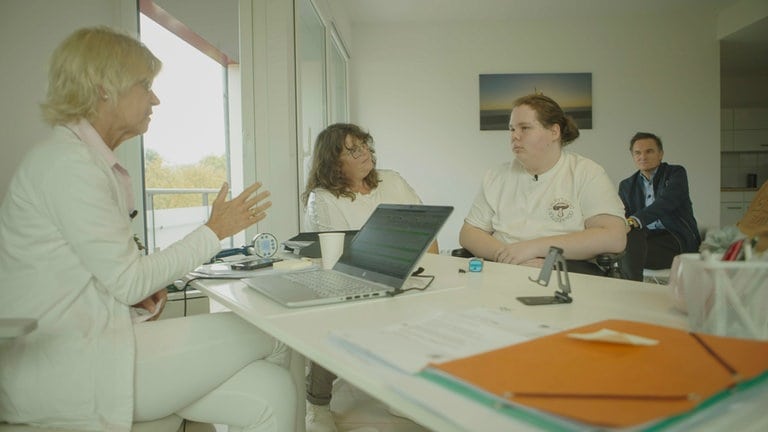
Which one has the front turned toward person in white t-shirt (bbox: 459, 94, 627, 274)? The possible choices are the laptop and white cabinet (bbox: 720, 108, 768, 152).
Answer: the white cabinet

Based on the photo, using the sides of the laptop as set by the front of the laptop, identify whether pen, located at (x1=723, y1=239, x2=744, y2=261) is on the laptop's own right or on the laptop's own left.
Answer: on the laptop's own left

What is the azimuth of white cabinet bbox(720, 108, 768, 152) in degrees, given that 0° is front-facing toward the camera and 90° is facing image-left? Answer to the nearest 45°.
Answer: approximately 0°

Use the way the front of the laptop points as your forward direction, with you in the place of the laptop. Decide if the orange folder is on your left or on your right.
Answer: on your left

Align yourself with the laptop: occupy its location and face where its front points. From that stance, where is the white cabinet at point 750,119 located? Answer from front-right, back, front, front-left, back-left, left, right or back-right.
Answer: back

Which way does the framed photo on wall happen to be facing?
toward the camera

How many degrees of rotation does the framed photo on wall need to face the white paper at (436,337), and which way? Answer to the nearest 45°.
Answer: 0° — it already faces it

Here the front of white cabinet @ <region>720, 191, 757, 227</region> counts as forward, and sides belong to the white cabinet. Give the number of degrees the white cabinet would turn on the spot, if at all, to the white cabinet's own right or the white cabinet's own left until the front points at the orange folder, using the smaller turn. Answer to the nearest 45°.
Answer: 0° — it already faces it

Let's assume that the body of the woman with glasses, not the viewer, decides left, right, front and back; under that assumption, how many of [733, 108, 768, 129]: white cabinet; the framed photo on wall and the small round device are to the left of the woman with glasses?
2

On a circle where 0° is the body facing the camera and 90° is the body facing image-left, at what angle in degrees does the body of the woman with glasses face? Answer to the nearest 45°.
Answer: approximately 315°

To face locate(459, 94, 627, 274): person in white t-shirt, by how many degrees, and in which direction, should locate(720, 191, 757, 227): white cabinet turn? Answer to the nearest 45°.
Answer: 0° — it already faces them

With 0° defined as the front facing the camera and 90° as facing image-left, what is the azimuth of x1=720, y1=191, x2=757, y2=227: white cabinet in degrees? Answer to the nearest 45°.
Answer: approximately 0°

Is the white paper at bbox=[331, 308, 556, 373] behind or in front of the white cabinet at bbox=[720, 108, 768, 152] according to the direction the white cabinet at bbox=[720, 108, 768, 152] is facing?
in front
